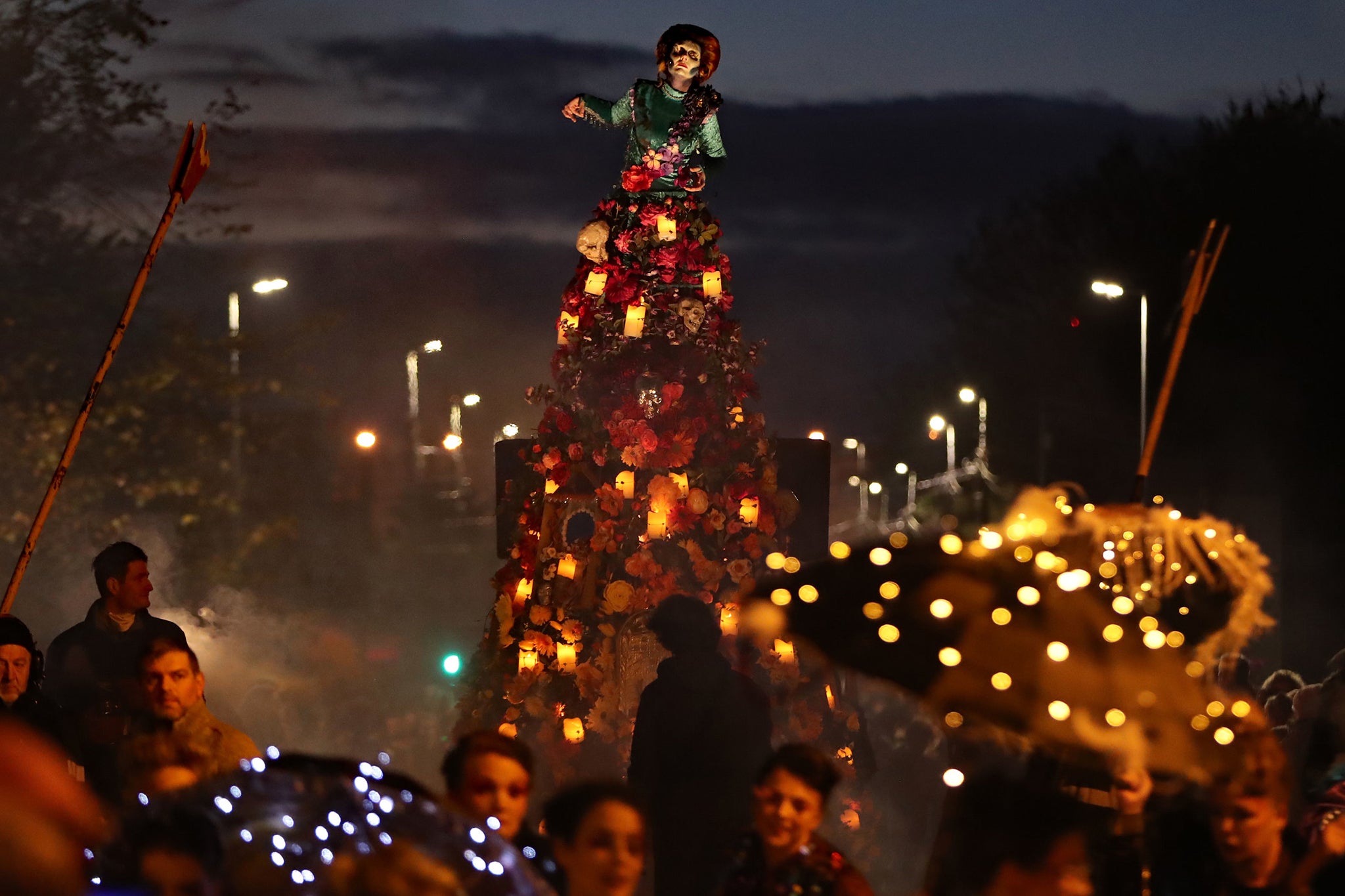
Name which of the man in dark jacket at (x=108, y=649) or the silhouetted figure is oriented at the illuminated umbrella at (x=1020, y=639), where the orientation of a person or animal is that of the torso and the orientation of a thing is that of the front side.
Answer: the man in dark jacket

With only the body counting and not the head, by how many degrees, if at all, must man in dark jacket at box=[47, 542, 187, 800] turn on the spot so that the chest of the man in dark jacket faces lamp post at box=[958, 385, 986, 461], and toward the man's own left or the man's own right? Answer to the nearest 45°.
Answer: approximately 90° to the man's own left

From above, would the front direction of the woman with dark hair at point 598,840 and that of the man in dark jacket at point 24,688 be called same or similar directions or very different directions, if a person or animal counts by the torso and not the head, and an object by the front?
same or similar directions

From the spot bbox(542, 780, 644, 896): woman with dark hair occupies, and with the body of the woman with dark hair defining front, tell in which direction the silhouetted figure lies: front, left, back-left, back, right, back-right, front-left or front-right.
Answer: back-left

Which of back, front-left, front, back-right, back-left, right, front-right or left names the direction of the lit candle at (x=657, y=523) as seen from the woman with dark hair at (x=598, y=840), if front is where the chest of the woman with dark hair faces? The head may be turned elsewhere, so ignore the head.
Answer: back-left

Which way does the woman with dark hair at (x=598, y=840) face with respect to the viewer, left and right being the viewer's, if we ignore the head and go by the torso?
facing the viewer and to the right of the viewer

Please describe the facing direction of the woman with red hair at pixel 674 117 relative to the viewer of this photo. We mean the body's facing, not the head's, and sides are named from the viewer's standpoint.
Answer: facing the viewer

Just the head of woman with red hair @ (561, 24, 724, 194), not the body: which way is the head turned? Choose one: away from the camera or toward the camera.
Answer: toward the camera

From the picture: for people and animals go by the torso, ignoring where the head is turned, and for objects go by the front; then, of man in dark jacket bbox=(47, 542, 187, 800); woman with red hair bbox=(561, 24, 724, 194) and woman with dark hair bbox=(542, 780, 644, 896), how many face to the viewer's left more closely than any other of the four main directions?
0

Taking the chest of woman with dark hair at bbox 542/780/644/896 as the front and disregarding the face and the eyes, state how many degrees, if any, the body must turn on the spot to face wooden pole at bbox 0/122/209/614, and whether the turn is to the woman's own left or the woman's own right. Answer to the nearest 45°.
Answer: approximately 180°
